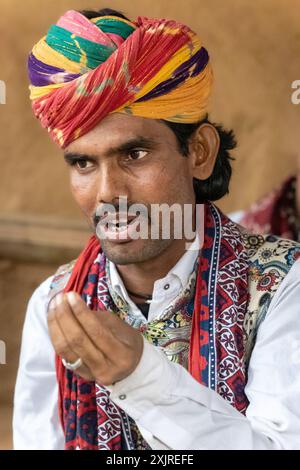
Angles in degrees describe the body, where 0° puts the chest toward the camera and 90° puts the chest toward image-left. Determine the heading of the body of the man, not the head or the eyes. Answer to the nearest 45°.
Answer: approximately 45°
